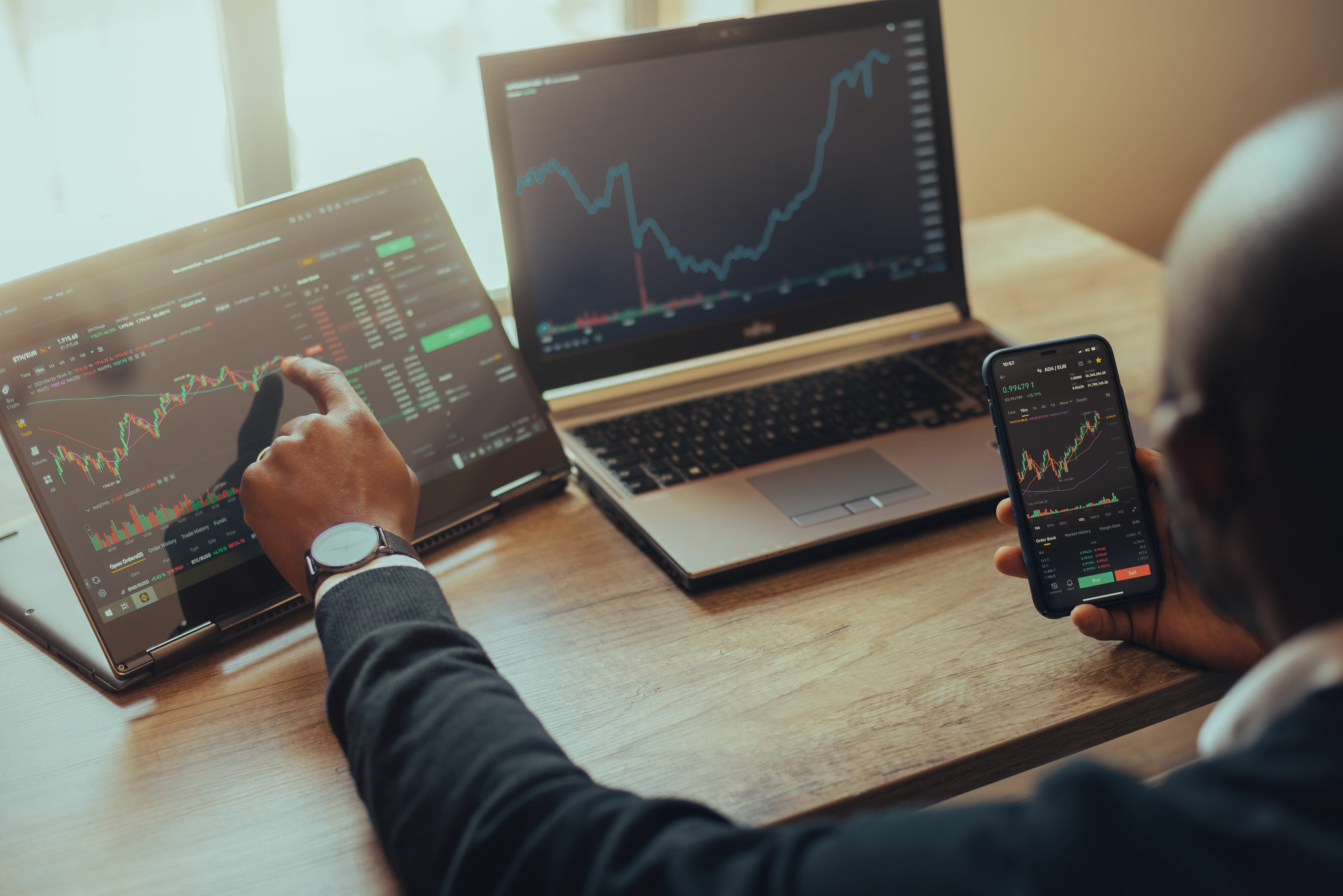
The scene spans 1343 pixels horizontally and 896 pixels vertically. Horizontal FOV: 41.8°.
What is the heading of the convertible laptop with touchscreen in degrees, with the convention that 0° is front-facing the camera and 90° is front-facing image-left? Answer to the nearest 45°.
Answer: approximately 315°
